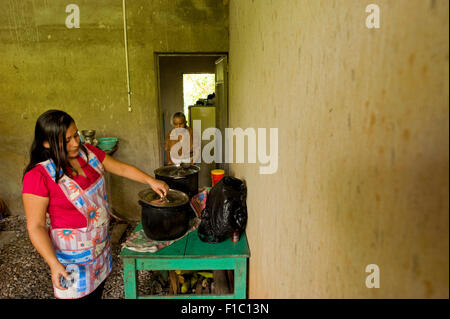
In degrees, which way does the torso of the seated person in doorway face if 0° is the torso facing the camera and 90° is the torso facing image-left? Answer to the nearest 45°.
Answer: approximately 0°

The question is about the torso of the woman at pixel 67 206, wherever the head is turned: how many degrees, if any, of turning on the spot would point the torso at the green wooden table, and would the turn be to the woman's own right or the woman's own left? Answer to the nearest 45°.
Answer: approximately 45° to the woman's own left

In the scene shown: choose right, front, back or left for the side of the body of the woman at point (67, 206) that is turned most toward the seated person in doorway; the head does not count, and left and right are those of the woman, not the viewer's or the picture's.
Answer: left

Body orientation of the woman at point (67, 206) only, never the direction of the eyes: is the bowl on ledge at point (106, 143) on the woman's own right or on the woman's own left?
on the woman's own left

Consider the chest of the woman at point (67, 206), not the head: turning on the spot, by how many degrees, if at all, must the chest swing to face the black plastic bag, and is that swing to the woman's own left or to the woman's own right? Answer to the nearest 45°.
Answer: approximately 45° to the woman's own left
